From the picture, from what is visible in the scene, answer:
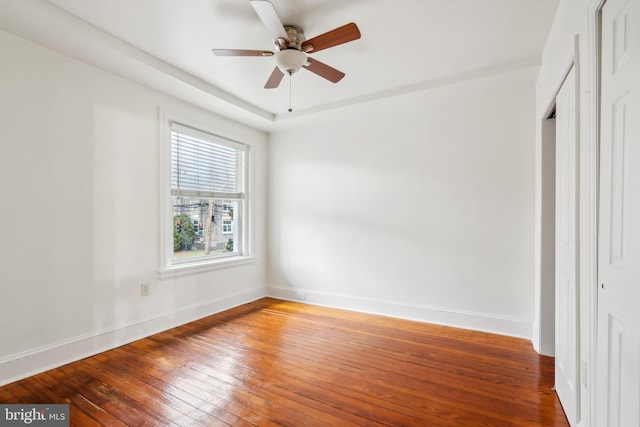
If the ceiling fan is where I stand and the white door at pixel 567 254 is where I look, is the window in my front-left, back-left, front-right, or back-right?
back-left

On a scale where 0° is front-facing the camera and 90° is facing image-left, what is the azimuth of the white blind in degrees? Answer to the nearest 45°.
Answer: approximately 315°

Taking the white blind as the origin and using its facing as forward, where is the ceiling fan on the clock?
The ceiling fan is roughly at 1 o'clock from the white blind.

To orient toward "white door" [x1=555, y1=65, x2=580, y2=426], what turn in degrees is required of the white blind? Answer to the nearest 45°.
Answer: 0° — it already faces it

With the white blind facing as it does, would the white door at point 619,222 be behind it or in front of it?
in front
